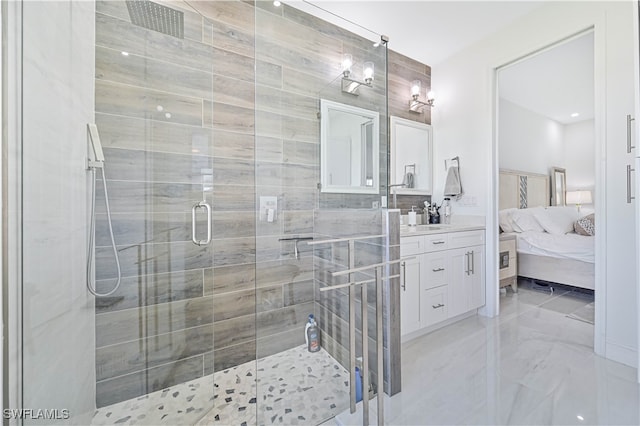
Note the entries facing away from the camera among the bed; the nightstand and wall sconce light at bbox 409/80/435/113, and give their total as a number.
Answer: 0

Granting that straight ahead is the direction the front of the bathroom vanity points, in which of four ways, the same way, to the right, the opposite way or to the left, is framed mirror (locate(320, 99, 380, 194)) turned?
the same way

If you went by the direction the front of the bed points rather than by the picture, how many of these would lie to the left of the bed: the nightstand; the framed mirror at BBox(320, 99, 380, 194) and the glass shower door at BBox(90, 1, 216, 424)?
0

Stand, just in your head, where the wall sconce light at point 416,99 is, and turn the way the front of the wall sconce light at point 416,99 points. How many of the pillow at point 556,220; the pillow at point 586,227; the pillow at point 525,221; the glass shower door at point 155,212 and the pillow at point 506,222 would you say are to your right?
1

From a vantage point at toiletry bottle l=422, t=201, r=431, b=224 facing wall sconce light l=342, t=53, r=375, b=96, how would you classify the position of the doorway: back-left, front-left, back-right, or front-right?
back-left

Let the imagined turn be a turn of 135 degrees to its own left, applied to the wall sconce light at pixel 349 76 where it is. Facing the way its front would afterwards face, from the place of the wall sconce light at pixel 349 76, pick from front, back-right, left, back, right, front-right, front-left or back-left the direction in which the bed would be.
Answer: front-right

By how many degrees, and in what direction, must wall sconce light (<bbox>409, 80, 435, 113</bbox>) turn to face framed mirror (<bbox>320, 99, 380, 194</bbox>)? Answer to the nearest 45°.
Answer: approximately 45° to its right

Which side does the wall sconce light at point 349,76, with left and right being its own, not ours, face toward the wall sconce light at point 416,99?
left

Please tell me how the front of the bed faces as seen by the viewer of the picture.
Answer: facing the viewer and to the right of the viewer

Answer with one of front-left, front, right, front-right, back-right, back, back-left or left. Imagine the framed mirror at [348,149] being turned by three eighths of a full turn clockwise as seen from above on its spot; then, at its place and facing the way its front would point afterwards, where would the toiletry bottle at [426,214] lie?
back-right

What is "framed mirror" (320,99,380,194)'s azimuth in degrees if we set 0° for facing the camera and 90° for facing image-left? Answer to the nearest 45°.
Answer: approximately 315°

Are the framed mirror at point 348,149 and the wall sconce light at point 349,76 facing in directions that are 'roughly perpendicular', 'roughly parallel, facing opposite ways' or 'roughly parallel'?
roughly parallel

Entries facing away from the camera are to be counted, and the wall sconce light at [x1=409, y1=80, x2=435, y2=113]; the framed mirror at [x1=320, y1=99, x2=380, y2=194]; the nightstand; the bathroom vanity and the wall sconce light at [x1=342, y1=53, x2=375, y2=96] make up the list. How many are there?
0
